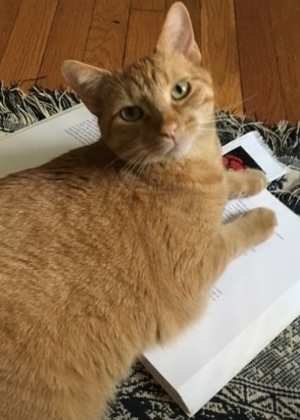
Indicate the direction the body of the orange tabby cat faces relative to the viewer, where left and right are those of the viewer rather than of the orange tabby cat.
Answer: facing away from the viewer and to the right of the viewer
